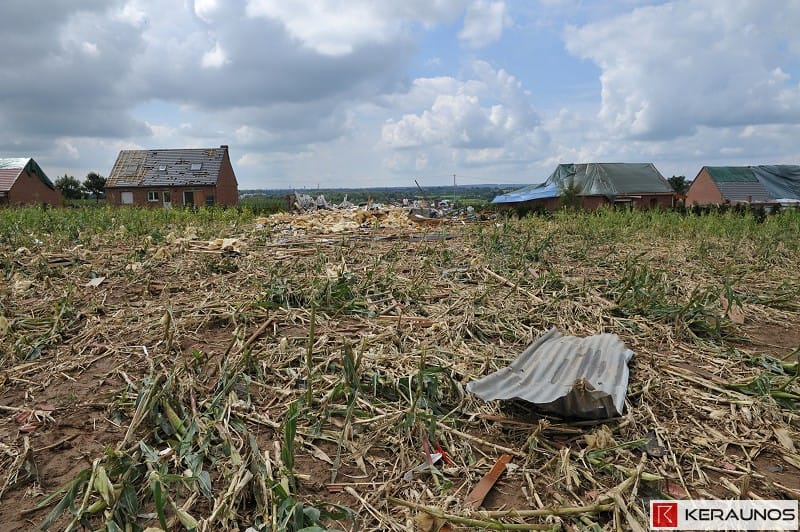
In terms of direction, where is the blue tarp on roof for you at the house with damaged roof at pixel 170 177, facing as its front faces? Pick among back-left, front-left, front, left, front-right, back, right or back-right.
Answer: front-left

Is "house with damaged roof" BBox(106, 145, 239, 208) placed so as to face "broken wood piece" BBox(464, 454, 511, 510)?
yes

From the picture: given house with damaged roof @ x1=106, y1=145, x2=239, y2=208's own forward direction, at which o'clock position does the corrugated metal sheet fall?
The corrugated metal sheet is roughly at 12 o'clock from the house with damaged roof.

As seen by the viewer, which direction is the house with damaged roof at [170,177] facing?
toward the camera

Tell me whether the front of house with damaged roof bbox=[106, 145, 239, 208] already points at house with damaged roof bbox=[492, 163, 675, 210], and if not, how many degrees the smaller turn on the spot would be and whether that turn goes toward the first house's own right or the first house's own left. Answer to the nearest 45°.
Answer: approximately 45° to the first house's own left

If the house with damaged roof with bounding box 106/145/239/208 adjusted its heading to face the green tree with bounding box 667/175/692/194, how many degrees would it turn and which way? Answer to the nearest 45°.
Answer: approximately 90° to its left

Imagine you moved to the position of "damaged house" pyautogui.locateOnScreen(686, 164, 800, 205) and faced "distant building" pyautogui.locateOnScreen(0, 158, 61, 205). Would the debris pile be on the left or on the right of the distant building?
left

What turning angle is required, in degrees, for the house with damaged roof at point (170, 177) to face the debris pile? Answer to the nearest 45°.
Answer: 0° — it already faces it

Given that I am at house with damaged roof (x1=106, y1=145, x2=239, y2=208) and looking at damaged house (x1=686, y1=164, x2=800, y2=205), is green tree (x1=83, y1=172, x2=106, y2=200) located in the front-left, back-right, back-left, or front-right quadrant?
back-left
